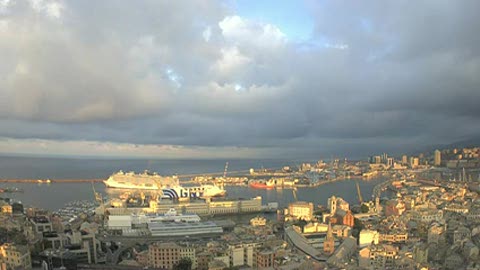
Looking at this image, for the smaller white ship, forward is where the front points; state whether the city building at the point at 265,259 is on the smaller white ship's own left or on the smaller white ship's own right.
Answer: on the smaller white ship's own right

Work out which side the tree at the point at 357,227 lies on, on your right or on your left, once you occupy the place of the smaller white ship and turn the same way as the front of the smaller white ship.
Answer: on your right

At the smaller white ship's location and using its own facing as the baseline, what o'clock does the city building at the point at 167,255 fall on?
The city building is roughly at 3 o'clock from the smaller white ship.

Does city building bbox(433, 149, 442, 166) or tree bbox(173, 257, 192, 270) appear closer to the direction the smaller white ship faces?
the city building

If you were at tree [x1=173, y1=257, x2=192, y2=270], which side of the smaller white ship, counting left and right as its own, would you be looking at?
right

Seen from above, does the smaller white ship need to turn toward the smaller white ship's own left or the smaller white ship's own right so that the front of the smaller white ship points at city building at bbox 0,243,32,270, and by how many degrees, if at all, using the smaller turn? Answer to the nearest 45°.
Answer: approximately 90° to the smaller white ship's own right

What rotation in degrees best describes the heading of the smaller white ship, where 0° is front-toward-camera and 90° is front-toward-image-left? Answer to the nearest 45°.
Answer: approximately 270°
